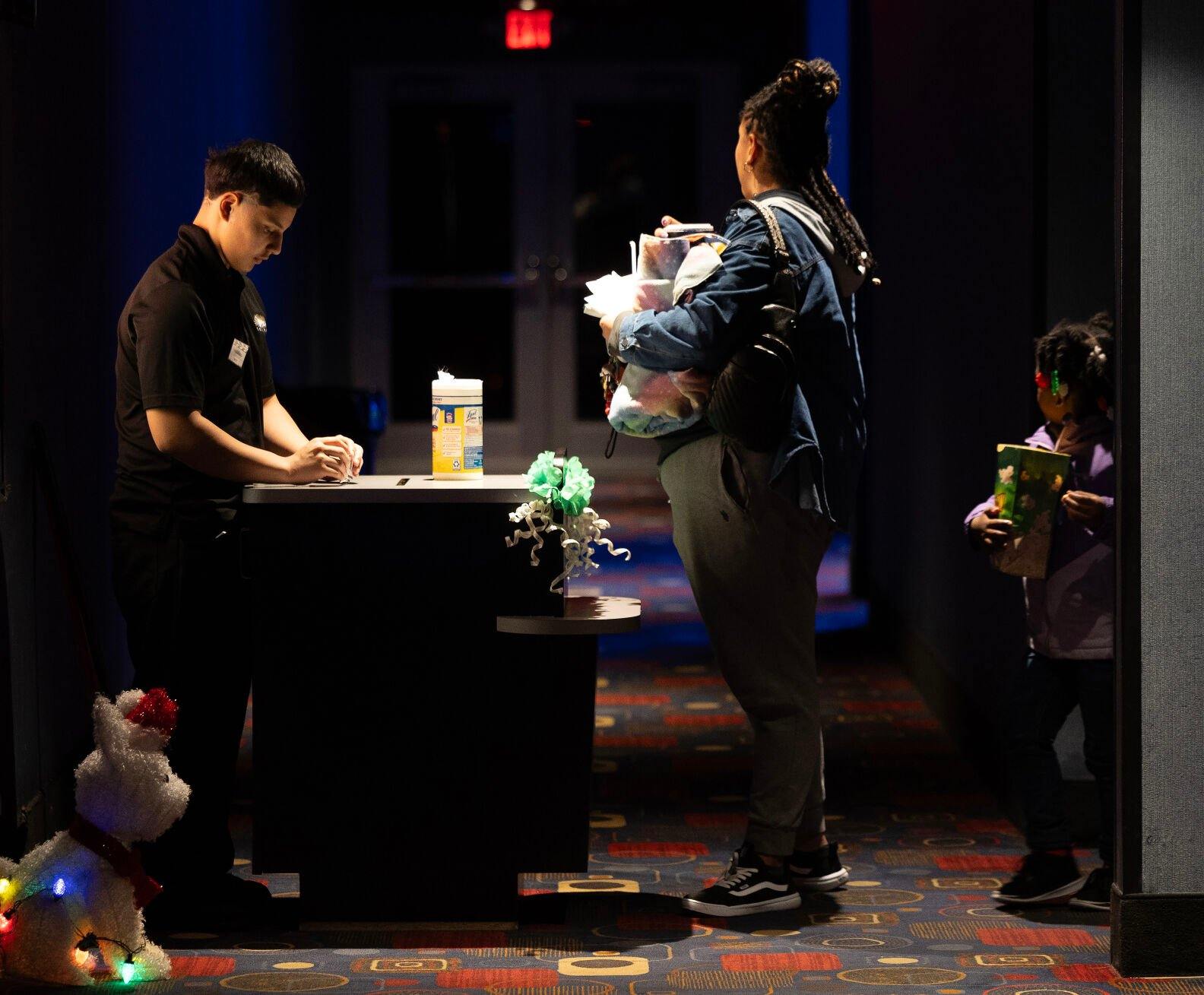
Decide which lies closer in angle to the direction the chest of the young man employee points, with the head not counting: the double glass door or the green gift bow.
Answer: the green gift bow

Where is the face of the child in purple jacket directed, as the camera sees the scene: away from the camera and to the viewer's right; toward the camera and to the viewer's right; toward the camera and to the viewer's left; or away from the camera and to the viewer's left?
away from the camera and to the viewer's left

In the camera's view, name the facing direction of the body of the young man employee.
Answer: to the viewer's right

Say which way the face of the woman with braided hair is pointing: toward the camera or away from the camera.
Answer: away from the camera

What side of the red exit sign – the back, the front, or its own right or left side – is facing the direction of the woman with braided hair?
front

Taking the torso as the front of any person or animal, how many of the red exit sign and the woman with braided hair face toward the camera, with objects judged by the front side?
1

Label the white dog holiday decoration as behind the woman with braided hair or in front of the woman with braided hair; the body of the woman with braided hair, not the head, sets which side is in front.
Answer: in front

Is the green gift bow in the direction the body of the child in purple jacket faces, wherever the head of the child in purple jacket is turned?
yes

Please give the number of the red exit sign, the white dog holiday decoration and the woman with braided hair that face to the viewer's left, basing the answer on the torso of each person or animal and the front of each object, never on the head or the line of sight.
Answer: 1

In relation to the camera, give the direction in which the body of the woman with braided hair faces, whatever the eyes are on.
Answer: to the viewer's left

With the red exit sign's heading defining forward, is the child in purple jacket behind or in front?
in front

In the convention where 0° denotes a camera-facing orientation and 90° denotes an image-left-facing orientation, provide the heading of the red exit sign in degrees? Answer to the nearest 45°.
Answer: approximately 0°

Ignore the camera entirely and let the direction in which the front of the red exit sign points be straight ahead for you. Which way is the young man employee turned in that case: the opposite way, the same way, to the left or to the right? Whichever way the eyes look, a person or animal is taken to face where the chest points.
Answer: to the left

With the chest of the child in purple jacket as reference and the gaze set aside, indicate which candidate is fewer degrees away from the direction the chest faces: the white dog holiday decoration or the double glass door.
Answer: the white dog holiday decoration
